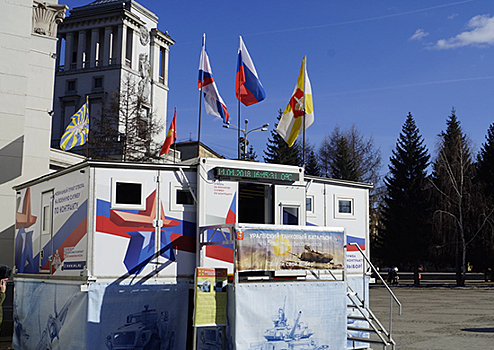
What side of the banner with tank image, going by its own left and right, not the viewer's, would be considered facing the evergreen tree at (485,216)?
back

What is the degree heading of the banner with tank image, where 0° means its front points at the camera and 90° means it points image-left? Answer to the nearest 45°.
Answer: approximately 0°

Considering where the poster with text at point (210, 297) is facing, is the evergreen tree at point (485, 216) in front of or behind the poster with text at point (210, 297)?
behind

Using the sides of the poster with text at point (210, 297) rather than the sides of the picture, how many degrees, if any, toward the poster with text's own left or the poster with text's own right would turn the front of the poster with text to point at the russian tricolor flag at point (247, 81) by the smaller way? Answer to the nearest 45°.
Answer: approximately 180°

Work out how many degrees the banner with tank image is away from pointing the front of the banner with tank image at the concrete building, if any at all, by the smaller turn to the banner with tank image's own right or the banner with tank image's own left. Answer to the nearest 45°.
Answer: approximately 135° to the banner with tank image's own right

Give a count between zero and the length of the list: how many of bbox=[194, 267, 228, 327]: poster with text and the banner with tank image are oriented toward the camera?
2

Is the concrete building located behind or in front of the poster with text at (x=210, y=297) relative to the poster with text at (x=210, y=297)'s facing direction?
behind

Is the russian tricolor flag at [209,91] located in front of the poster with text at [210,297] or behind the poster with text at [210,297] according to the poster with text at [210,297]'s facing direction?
behind

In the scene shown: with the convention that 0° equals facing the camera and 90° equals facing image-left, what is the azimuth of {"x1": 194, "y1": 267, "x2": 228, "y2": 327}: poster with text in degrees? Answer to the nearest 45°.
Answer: approximately 0°
